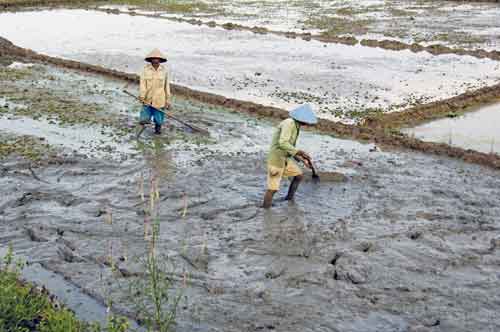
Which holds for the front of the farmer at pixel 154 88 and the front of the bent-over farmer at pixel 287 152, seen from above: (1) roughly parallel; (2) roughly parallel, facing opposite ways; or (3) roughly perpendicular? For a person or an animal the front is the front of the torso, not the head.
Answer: roughly perpendicular

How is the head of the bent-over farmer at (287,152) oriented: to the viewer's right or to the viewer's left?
to the viewer's right

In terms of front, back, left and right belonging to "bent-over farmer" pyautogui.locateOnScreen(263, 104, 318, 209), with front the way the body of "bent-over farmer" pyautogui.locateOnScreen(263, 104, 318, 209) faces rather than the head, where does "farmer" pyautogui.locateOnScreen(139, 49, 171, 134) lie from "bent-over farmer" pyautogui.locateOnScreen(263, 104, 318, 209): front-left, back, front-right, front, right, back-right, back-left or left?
back-left

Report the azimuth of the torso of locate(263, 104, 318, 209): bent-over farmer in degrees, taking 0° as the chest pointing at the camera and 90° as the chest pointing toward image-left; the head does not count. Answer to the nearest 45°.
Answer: approximately 270°

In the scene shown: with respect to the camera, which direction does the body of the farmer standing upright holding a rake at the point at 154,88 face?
toward the camera

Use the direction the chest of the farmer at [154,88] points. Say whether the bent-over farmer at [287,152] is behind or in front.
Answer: in front

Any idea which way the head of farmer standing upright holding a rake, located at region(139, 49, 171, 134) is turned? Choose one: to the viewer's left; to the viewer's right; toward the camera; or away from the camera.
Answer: toward the camera

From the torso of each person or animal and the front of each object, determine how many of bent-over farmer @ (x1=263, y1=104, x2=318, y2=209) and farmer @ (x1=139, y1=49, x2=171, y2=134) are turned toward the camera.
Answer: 1

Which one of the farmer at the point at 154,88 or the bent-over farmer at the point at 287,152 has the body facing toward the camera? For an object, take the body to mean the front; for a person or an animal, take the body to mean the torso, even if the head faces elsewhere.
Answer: the farmer at the point at 154,88
